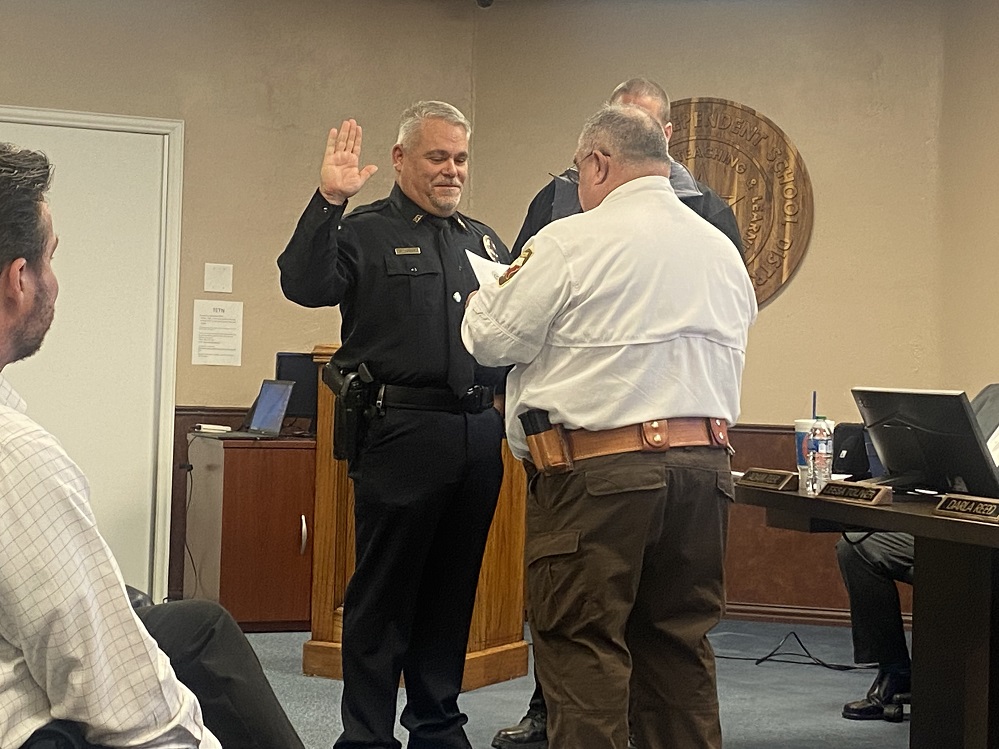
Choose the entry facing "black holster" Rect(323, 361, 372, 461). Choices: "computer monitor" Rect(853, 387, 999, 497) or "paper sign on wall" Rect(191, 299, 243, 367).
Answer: the paper sign on wall

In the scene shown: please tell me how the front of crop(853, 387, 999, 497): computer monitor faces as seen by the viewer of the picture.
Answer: facing away from the viewer and to the right of the viewer

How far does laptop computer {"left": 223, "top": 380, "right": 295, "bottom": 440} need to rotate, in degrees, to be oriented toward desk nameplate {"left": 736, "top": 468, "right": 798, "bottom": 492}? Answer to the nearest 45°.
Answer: approximately 90° to its left

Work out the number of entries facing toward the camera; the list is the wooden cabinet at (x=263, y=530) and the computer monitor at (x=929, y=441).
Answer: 1

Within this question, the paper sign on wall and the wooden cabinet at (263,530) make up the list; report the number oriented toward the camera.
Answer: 2

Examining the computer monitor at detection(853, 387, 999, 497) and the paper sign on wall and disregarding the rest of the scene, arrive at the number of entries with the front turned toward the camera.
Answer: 1
